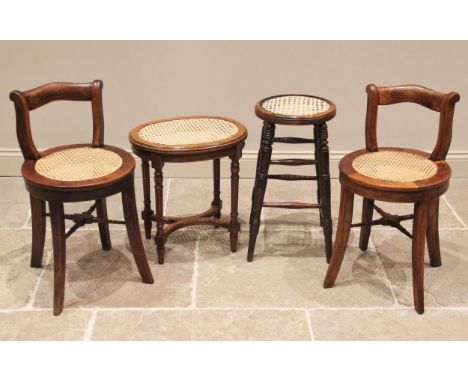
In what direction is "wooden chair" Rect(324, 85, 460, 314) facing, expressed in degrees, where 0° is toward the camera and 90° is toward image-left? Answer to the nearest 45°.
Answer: approximately 45°

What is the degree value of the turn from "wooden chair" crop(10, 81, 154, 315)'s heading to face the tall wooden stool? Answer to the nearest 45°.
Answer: approximately 45° to its left

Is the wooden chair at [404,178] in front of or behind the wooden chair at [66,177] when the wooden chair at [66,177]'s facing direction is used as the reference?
in front

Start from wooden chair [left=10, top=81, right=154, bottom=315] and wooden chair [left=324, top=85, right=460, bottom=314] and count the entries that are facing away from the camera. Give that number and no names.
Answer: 0

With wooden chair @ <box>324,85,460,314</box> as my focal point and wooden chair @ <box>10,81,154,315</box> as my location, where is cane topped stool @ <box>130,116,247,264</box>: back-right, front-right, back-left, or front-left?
front-left

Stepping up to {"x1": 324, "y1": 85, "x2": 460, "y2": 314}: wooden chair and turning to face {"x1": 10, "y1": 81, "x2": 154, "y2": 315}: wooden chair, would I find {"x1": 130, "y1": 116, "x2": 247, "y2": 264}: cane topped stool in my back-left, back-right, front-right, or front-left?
front-right

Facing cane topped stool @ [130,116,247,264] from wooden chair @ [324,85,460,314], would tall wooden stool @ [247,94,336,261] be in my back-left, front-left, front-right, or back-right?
front-right

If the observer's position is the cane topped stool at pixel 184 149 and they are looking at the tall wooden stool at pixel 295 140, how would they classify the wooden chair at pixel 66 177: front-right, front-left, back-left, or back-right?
back-right
